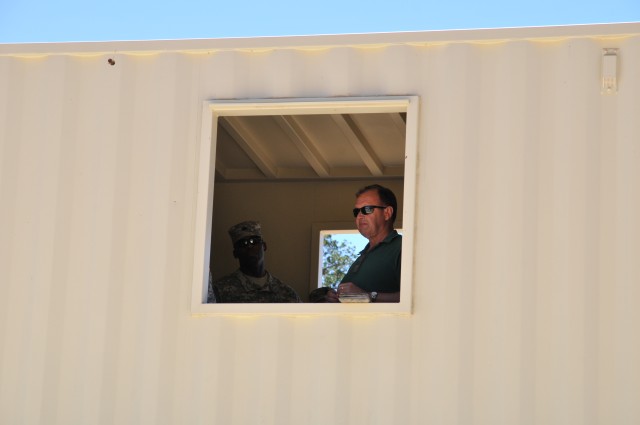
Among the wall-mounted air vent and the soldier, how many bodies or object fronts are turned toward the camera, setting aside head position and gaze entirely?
2

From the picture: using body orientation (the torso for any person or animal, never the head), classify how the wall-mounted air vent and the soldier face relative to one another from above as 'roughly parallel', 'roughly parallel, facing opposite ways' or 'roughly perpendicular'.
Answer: roughly parallel

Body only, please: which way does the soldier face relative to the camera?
toward the camera

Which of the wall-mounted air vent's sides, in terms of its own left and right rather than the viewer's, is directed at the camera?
front

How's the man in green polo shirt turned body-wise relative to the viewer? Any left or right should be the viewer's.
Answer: facing the viewer and to the left of the viewer

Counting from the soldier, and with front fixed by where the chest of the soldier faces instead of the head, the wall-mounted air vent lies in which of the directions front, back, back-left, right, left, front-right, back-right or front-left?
front-left
